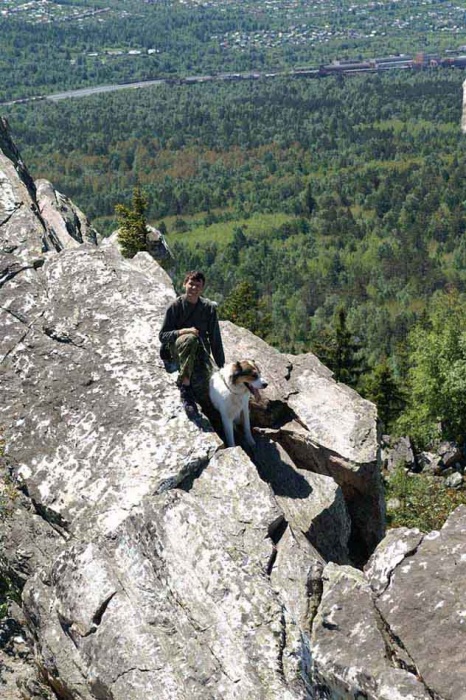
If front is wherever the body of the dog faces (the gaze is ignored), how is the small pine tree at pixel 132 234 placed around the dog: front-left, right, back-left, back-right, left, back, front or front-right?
back-left

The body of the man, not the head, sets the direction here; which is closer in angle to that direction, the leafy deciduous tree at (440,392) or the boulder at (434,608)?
the boulder

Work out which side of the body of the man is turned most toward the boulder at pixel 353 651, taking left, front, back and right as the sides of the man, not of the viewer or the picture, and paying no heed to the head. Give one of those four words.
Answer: front

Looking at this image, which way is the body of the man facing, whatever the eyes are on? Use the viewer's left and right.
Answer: facing the viewer

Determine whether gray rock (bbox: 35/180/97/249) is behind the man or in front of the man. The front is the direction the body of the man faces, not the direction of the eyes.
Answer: behind

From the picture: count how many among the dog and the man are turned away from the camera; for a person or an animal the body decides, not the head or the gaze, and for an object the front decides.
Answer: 0

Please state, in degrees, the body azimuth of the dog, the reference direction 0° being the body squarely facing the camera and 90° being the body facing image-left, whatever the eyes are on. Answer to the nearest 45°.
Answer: approximately 315°

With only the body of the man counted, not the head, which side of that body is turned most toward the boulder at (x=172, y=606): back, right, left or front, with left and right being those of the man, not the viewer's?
front

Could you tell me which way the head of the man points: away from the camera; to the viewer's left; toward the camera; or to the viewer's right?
toward the camera

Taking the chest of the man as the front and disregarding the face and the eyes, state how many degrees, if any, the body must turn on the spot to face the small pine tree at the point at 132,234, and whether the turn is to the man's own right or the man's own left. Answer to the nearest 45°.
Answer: approximately 180°

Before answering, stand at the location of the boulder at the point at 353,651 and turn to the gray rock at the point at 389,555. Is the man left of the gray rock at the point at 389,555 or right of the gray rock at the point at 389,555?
left
